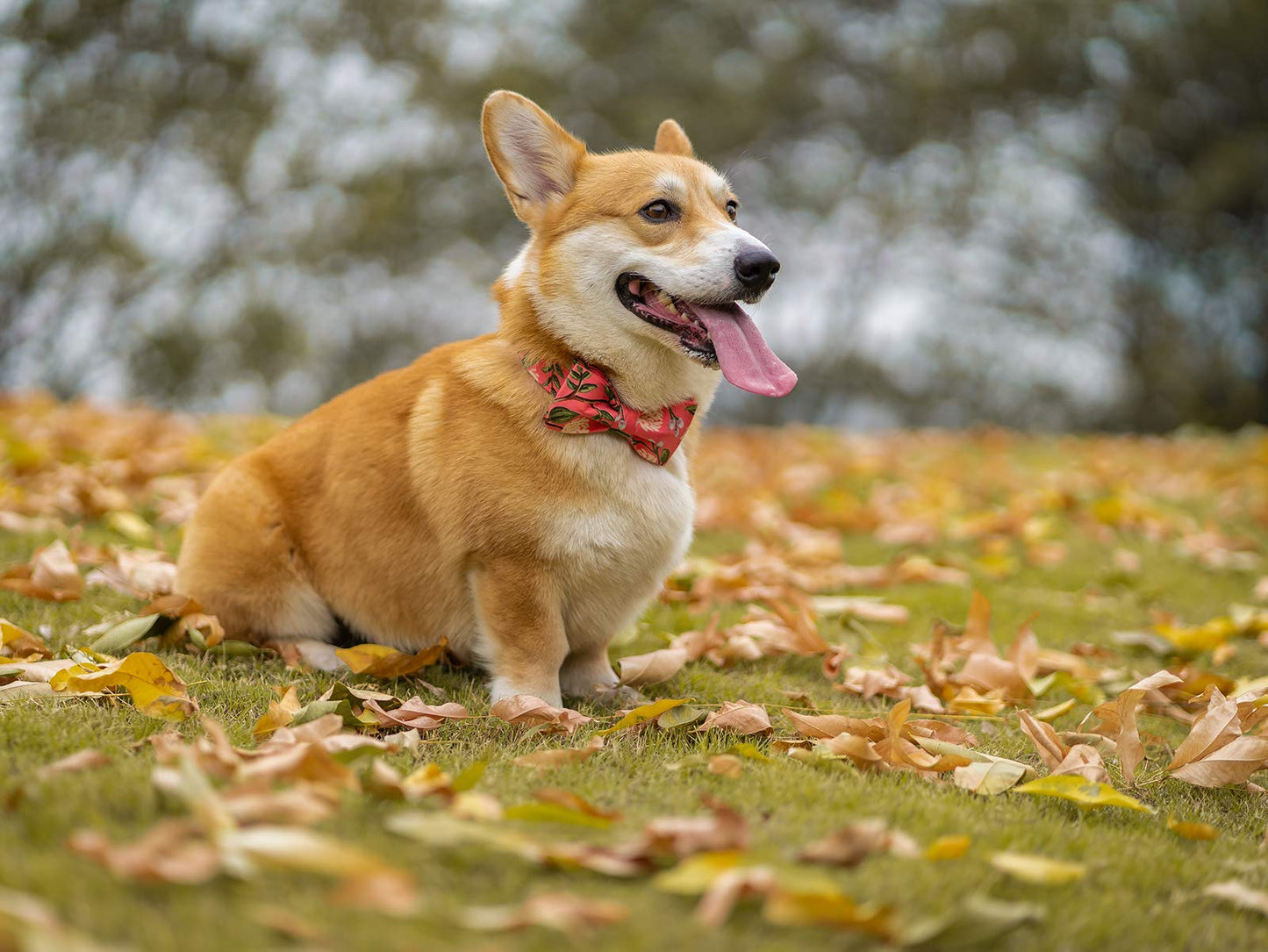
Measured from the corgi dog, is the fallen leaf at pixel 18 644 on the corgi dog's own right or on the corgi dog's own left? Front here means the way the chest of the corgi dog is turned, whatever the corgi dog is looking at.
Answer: on the corgi dog's own right

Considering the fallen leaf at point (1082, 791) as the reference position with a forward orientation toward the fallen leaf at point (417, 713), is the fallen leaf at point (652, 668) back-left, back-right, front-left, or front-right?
front-right

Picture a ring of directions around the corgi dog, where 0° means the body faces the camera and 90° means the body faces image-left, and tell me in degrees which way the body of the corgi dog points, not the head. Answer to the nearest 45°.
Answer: approximately 315°

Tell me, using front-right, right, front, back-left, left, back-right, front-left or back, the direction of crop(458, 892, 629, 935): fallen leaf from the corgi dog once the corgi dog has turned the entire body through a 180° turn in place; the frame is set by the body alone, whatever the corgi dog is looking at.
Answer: back-left

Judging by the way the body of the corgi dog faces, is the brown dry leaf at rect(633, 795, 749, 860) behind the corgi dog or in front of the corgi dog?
in front

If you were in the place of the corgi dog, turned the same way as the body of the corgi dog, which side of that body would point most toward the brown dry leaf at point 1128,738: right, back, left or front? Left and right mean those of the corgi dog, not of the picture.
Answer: front

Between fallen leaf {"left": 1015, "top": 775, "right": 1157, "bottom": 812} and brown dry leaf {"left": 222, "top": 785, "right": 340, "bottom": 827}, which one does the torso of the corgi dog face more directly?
the fallen leaf

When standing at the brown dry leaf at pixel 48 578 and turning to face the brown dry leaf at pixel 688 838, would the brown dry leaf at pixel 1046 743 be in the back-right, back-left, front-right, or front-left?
front-left

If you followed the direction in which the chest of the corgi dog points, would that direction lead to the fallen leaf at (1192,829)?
yes

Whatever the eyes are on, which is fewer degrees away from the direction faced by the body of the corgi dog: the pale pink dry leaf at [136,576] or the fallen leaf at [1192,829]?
the fallen leaf

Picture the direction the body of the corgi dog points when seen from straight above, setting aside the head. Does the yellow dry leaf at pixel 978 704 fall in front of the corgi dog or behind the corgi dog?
in front

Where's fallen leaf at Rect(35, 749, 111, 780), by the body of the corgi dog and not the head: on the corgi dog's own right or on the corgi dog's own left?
on the corgi dog's own right
